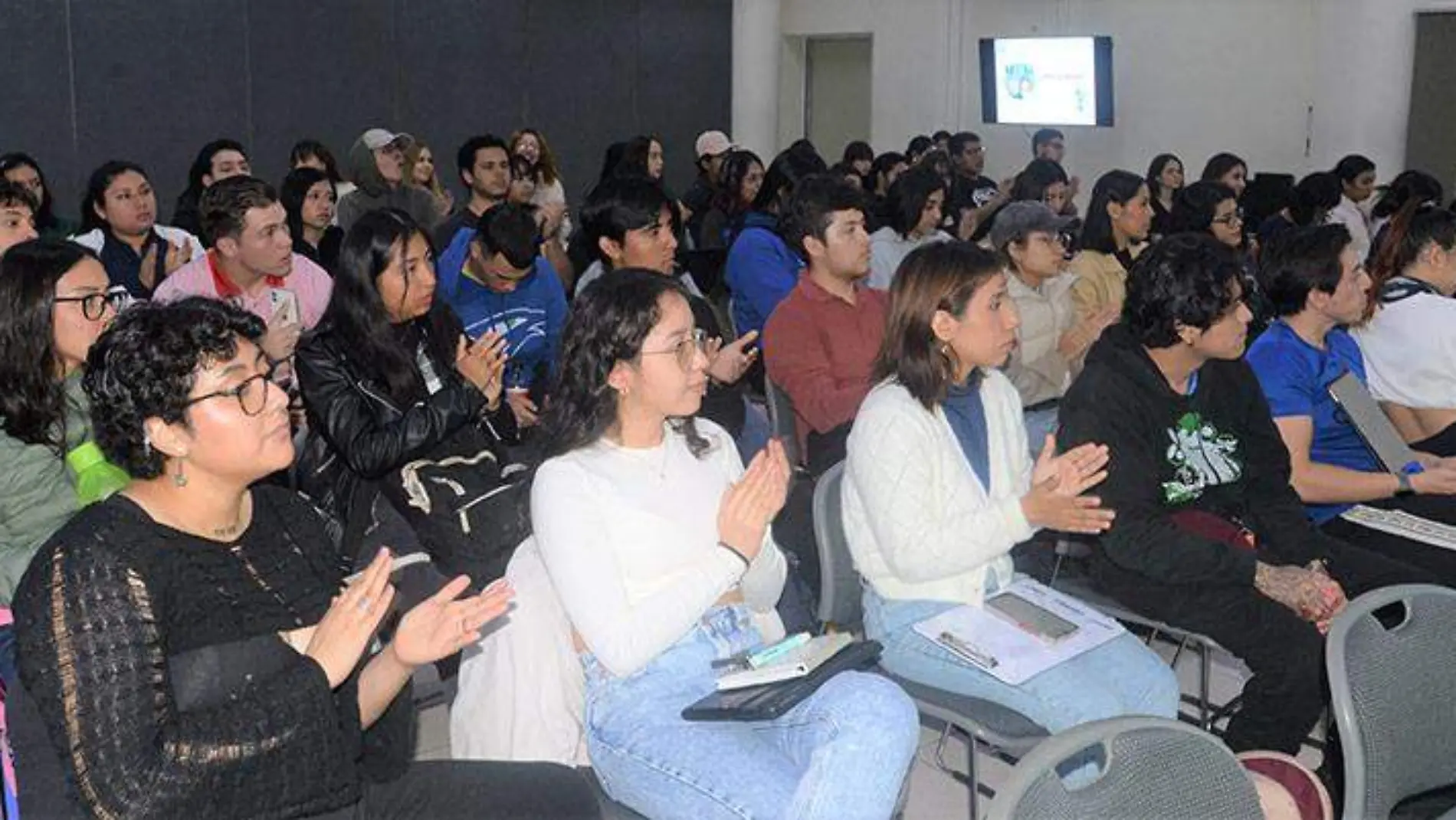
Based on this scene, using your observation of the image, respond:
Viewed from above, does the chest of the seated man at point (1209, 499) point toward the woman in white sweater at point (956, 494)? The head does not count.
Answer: no

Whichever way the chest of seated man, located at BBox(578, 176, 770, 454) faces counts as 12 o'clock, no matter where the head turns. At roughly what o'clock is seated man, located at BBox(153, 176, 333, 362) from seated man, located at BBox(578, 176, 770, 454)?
seated man, located at BBox(153, 176, 333, 362) is roughly at 6 o'clock from seated man, located at BBox(578, 176, 770, 454).

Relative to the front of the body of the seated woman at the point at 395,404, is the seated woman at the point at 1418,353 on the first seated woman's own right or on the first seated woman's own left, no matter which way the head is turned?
on the first seated woman's own left

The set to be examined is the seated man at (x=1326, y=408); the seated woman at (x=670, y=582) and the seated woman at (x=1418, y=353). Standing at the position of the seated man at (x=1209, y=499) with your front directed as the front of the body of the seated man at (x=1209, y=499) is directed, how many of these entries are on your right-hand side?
1

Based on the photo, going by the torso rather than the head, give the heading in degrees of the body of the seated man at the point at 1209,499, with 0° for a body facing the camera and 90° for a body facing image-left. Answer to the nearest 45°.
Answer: approximately 315°

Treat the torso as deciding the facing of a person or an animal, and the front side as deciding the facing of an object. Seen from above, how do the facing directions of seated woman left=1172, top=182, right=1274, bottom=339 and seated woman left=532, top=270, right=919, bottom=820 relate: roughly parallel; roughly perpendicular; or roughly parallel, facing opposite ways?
roughly parallel

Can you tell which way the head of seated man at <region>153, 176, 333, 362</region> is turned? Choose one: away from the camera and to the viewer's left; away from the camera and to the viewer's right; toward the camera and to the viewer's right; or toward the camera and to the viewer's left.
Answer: toward the camera and to the viewer's right

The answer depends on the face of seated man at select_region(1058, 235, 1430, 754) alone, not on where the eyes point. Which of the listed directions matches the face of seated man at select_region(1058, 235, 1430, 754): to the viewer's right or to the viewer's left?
to the viewer's right

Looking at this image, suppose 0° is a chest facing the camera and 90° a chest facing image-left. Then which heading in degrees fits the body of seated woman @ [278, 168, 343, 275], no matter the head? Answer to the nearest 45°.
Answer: approximately 315°

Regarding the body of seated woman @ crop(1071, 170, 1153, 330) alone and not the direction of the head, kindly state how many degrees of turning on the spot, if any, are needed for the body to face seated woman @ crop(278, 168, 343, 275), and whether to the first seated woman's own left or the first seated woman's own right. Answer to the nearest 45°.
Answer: approximately 180°

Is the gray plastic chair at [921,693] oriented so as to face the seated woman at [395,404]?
no

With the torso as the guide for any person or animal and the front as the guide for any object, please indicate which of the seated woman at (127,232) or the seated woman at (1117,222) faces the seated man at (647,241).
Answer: the seated woman at (127,232)

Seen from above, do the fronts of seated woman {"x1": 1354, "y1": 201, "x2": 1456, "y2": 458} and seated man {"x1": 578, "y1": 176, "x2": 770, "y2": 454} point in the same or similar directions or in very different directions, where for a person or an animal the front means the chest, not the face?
same or similar directions

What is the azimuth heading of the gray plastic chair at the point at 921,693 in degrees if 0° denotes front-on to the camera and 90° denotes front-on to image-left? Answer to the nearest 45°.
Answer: approximately 315°
